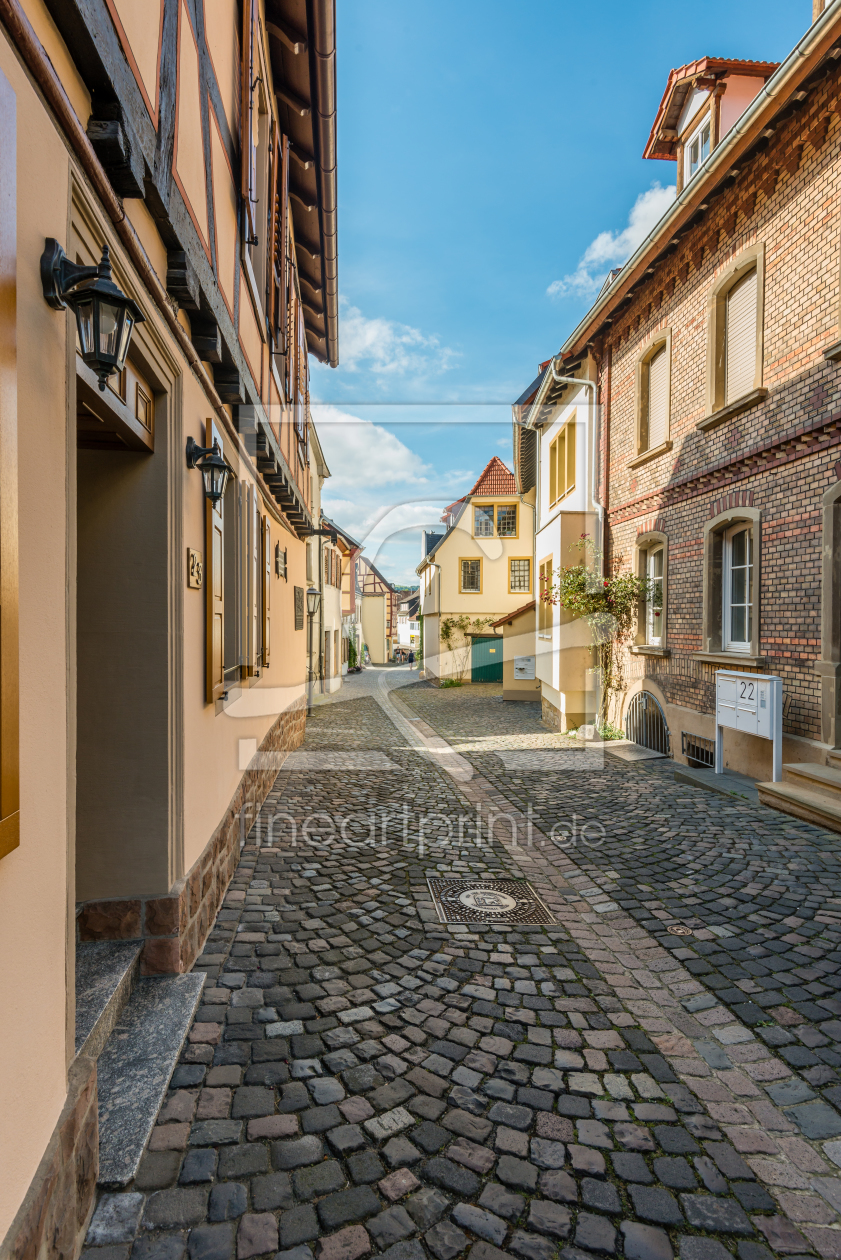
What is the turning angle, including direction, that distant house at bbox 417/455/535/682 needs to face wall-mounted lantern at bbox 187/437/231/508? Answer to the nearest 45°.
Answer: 0° — it already faces it

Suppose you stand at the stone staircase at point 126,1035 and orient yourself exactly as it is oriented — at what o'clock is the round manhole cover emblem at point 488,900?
The round manhole cover emblem is roughly at 11 o'clock from the stone staircase.

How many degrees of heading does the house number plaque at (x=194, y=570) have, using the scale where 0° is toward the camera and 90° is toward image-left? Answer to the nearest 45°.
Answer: approximately 315°

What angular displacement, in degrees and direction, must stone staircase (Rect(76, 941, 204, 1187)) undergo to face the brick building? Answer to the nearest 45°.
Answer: approximately 45° to its left

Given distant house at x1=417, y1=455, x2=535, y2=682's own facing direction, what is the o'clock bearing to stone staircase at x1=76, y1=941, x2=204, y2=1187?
The stone staircase is roughly at 12 o'clock from the distant house.

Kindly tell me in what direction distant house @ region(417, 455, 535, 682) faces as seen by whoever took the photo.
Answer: facing the viewer

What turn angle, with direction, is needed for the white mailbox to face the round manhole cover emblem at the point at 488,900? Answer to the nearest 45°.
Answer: approximately 45° to its left

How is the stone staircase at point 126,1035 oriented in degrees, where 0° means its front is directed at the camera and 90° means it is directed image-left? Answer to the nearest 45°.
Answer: approximately 270°

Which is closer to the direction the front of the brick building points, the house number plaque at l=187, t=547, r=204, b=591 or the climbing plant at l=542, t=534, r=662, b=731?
the house number plaque

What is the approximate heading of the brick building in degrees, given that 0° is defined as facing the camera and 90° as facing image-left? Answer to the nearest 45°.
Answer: approximately 45°

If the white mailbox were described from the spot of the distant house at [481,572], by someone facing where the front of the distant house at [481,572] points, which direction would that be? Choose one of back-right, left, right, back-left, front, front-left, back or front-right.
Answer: front

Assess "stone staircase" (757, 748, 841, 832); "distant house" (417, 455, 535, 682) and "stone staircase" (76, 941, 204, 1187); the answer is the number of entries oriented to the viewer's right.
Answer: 1

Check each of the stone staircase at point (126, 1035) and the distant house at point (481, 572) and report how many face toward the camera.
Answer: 1

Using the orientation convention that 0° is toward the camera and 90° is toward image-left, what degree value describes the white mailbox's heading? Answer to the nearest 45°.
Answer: approximately 45°
